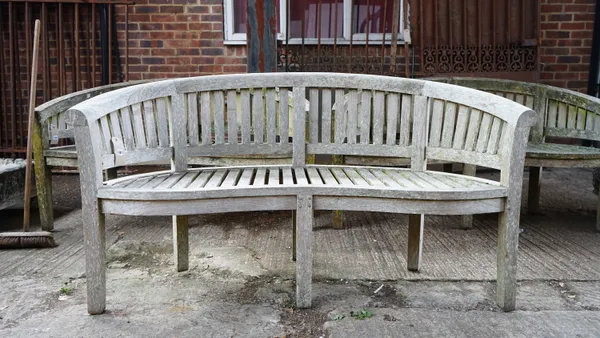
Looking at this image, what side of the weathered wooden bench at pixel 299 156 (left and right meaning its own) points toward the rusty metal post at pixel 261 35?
back

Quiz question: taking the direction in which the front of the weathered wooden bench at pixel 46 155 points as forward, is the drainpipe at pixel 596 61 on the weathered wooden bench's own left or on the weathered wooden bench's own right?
on the weathered wooden bench's own left

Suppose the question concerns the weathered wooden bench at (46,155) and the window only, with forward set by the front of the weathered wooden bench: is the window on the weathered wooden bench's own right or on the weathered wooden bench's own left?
on the weathered wooden bench's own left

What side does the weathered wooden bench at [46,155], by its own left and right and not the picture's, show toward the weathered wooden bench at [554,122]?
left

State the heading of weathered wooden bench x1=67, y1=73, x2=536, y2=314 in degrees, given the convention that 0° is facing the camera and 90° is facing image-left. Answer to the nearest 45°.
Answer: approximately 0°

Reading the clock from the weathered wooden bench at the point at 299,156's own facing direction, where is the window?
The window is roughly at 6 o'clock from the weathered wooden bench.

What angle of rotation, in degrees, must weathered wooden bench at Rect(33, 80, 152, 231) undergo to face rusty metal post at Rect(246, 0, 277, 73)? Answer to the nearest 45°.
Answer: approximately 90° to its left

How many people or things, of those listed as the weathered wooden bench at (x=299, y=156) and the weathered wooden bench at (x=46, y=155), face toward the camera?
2

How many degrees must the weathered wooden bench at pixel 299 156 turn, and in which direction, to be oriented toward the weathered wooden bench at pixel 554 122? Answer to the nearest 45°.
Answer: approximately 135° to its left

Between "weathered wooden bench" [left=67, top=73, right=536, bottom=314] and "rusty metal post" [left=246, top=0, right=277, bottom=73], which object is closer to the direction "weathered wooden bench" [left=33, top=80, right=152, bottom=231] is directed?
the weathered wooden bench
